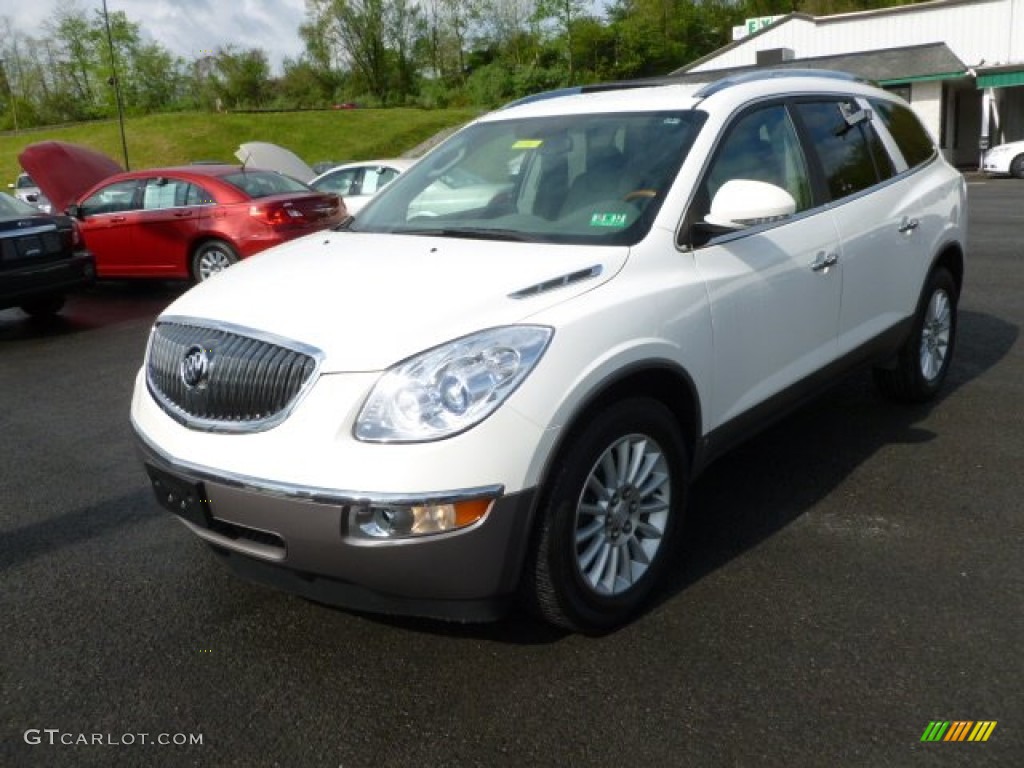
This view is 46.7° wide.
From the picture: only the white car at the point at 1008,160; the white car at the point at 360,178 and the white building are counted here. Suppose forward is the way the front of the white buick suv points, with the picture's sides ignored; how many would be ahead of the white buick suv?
0

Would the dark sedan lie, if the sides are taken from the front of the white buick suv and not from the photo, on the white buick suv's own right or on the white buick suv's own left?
on the white buick suv's own right

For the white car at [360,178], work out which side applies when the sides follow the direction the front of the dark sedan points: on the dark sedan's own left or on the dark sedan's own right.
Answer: on the dark sedan's own right

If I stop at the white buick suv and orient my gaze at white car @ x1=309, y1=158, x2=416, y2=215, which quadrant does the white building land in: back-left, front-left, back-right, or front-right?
front-right

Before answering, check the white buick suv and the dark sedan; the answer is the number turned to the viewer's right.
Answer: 0

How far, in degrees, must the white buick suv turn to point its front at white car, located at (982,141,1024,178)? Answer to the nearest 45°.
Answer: approximately 180°

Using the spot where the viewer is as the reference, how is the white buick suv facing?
facing the viewer and to the left of the viewer

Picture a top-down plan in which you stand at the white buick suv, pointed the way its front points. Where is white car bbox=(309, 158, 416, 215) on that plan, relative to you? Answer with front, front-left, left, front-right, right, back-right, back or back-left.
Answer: back-right

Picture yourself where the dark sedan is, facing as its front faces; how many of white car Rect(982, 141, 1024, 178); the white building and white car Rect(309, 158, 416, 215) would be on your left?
0

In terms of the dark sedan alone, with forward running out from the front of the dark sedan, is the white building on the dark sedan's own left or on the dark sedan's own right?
on the dark sedan's own right

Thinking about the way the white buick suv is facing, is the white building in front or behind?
behind
